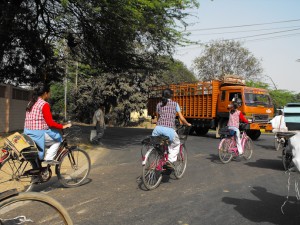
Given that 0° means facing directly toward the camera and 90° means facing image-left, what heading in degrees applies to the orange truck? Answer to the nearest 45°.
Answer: approximately 315°

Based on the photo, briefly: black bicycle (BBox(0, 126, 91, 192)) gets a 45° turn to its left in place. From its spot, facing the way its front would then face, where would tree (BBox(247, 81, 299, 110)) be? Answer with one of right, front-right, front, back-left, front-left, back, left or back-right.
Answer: front

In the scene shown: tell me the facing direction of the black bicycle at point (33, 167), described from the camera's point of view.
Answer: facing to the right of the viewer

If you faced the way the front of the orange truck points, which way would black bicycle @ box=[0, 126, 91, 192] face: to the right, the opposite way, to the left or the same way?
to the left

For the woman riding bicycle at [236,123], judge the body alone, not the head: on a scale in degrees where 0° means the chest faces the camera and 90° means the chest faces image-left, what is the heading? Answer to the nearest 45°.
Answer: approximately 225°

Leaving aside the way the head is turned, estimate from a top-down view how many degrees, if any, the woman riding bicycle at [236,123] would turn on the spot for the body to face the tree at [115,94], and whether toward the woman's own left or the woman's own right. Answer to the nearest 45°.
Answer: approximately 90° to the woman's own left

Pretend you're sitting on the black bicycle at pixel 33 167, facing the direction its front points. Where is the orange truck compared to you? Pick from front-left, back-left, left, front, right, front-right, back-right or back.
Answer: front-left

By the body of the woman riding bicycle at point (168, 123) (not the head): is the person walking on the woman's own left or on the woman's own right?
on the woman's own left

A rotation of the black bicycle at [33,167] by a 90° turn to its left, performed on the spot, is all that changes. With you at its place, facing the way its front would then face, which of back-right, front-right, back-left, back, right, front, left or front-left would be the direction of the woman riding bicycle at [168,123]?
right

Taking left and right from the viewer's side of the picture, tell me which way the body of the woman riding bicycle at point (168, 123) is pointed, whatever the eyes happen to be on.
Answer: facing away from the viewer and to the right of the viewer
